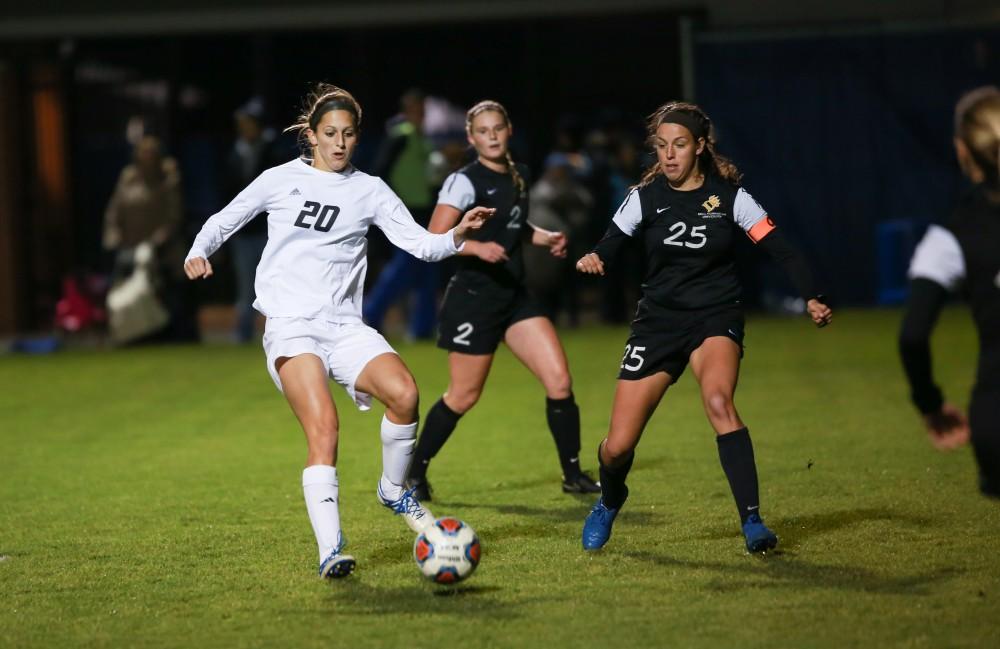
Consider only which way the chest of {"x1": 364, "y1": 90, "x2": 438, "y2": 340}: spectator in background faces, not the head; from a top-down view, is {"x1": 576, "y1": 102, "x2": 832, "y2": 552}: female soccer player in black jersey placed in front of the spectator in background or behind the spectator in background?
in front

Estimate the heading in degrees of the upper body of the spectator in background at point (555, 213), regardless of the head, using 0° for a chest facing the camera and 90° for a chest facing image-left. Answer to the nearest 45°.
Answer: approximately 0°

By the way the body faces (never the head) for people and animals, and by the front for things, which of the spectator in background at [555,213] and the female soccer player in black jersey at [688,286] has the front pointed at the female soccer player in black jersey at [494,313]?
the spectator in background

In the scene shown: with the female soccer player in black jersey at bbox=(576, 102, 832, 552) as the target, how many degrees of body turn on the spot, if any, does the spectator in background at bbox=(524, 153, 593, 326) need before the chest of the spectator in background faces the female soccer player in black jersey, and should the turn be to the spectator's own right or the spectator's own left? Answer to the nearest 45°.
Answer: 0° — they already face them

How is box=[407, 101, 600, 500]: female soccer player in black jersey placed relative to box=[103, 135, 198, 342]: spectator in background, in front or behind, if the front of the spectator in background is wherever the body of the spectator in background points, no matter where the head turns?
in front

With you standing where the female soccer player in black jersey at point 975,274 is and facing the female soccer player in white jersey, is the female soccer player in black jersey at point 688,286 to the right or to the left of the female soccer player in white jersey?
right

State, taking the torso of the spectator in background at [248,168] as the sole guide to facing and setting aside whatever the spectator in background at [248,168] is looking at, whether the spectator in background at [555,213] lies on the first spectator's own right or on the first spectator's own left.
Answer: on the first spectator's own left

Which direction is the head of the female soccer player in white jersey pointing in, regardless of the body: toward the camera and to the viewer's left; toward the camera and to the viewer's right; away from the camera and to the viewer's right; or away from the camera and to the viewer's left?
toward the camera and to the viewer's right

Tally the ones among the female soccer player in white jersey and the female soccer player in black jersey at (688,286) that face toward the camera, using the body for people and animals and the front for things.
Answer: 2

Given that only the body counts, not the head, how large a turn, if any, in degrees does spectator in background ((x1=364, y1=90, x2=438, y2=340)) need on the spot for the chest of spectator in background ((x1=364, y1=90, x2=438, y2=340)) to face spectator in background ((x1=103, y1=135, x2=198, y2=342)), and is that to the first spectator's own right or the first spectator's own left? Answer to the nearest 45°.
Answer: approximately 135° to the first spectator's own right
